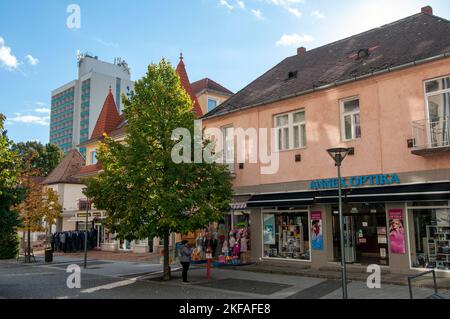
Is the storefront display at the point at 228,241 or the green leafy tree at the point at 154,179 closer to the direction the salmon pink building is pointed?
the green leafy tree

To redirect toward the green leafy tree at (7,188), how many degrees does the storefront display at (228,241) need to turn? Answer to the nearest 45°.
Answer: approximately 90° to its right

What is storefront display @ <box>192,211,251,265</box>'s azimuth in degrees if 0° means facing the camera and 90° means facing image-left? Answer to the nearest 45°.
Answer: approximately 45°

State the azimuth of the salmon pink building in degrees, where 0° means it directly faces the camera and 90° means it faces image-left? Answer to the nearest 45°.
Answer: approximately 45°
